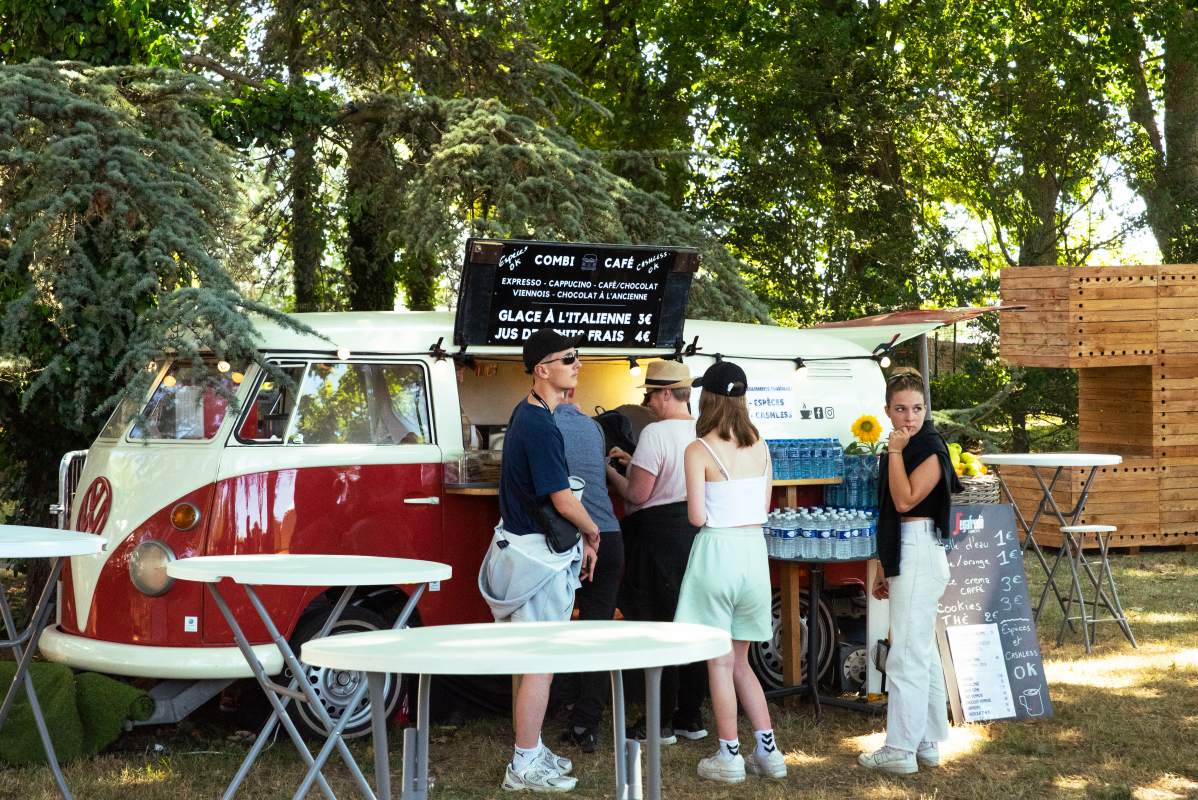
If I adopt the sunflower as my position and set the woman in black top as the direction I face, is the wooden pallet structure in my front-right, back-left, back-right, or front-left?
back-left

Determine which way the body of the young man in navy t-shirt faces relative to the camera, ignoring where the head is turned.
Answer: to the viewer's right

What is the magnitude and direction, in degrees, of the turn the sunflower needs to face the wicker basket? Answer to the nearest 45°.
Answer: approximately 45° to its left

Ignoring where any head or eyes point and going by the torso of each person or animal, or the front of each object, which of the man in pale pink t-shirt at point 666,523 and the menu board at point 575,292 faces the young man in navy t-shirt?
the menu board

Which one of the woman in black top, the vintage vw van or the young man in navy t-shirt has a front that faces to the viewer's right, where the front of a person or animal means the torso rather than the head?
the young man in navy t-shirt

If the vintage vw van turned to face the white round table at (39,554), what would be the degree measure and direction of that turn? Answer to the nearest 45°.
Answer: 0° — it already faces it

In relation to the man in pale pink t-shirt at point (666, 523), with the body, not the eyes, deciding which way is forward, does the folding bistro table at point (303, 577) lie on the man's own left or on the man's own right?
on the man's own left

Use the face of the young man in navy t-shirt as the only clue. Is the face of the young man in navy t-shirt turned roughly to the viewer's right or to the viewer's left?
to the viewer's right

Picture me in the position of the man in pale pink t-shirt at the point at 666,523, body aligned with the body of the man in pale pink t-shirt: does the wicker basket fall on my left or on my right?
on my right

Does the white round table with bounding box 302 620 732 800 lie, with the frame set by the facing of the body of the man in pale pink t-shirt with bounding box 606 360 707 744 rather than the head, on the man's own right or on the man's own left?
on the man's own left

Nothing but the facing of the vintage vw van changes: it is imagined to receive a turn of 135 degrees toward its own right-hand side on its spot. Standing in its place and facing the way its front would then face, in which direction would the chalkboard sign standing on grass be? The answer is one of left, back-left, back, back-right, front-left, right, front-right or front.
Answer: right
